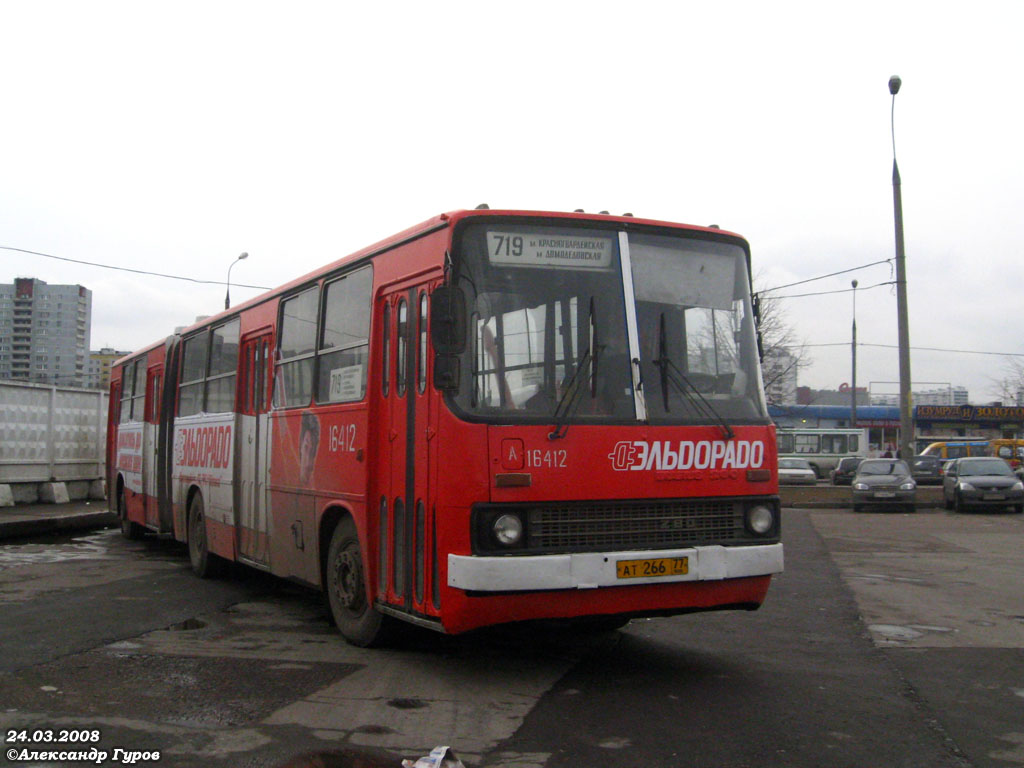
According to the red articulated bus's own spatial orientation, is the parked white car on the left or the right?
on its left

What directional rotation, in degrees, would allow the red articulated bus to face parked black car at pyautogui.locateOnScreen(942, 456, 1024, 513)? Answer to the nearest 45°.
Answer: approximately 90° to its left

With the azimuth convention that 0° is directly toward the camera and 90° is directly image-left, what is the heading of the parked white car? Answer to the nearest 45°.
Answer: approximately 0°

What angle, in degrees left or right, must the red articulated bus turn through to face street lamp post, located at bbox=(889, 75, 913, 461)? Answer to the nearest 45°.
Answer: approximately 90° to its left

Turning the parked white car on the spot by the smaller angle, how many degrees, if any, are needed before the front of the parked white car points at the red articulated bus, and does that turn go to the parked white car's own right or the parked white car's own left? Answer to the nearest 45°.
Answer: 0° — it already faces it

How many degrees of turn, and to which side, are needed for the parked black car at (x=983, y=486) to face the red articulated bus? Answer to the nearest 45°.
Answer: approximately 45° to its right

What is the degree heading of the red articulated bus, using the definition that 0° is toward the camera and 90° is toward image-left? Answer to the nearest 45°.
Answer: approximately 315°
